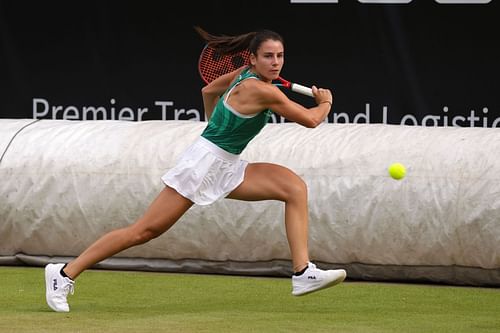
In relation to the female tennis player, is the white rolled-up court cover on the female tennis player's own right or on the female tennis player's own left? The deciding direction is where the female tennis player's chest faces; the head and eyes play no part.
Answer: on the female tennis player's own left

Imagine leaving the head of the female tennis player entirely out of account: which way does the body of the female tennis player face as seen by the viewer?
to the viewer's right

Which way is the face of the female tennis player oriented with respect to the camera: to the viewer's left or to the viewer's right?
to the viewer's right

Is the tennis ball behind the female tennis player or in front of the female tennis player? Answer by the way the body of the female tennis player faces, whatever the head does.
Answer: in front

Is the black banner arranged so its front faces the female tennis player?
yes

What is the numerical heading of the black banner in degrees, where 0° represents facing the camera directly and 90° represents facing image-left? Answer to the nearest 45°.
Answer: approximately 0°

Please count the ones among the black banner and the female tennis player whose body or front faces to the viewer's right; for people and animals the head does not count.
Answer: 1

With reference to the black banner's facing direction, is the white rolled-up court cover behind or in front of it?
in front

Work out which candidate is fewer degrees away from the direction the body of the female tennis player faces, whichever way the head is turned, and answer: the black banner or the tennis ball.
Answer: the tennis ball
